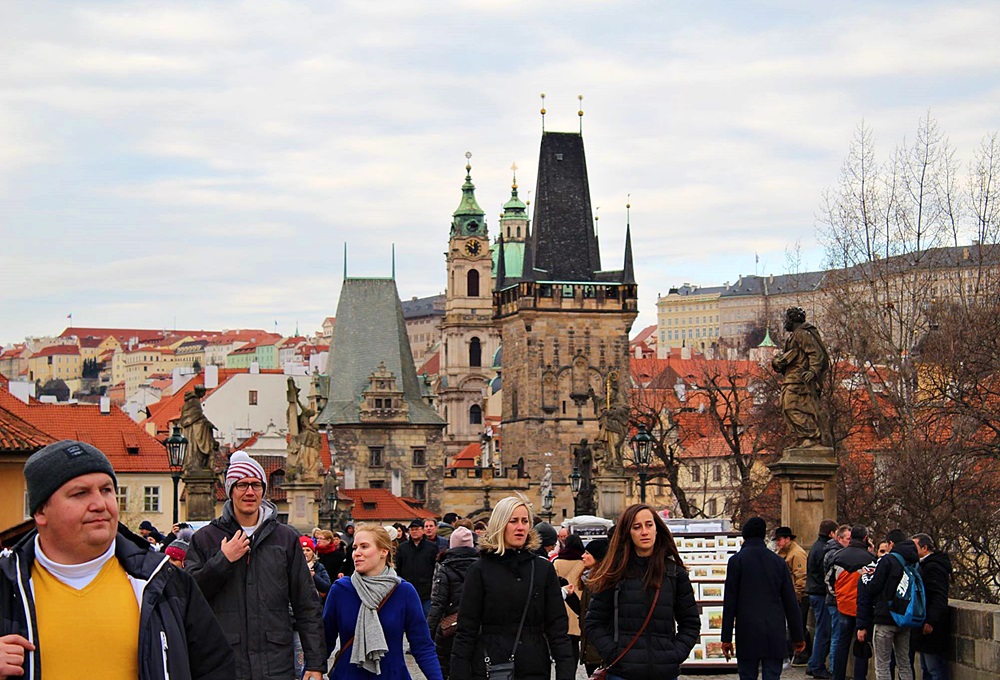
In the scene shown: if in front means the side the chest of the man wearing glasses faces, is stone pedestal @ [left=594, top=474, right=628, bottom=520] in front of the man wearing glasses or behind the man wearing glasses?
behind

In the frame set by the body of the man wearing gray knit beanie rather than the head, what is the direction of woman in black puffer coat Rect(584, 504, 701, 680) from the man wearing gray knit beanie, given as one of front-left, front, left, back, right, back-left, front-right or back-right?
back-left

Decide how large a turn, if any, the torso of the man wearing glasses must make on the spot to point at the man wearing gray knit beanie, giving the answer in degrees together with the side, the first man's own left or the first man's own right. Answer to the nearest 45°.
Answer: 0° — they already face them

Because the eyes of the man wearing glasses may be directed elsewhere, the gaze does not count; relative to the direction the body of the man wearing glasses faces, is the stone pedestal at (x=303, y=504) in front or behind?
behind

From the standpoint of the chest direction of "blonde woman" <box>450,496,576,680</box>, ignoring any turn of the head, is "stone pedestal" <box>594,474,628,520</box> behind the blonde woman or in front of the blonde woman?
behind

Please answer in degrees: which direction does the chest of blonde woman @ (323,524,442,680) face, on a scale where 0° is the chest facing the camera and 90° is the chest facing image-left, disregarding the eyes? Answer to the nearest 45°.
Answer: approximately 0°

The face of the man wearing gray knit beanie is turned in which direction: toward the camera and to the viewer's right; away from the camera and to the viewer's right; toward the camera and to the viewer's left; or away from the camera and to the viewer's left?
toward the camera and to the viewer's right

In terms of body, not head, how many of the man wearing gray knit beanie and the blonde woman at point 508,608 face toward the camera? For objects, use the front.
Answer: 2

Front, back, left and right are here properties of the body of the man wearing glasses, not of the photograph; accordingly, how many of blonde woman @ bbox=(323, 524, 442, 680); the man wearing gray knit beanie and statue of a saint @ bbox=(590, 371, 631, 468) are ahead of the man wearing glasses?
1

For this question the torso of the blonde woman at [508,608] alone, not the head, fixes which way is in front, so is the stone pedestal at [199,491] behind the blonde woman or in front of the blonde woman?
behind
